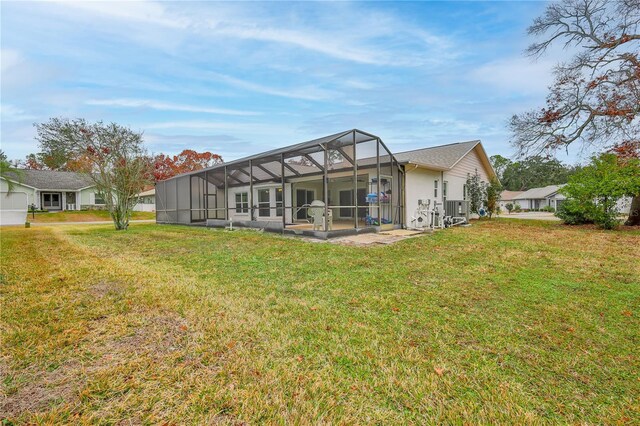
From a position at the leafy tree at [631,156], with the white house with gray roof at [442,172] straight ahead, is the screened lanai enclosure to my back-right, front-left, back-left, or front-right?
front-left

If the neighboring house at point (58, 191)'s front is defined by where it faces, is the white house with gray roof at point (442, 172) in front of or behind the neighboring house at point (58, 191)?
in front

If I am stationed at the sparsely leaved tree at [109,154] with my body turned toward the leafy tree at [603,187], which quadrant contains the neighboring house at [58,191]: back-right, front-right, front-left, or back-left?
back-left

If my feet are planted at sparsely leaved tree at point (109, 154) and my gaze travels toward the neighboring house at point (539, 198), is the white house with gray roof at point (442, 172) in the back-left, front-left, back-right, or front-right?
front-right

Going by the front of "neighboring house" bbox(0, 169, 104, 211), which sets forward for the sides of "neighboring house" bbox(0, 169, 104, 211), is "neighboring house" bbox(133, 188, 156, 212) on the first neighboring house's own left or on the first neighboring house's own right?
on the first neighboring house's own left

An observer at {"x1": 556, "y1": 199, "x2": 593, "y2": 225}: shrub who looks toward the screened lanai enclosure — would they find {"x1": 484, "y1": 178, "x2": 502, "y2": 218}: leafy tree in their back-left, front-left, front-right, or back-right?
front-right

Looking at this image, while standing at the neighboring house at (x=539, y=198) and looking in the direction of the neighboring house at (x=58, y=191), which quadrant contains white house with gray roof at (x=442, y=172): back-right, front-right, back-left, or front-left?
front-left

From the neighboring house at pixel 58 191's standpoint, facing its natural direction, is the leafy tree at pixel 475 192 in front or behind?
in front

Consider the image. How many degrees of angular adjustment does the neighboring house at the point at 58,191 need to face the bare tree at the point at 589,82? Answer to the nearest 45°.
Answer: approximately 45° to its left

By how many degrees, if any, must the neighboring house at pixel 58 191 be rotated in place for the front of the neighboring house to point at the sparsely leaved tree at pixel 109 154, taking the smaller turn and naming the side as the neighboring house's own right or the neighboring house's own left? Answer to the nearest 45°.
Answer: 0° — it already faces it

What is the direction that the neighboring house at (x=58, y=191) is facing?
toward the camera
